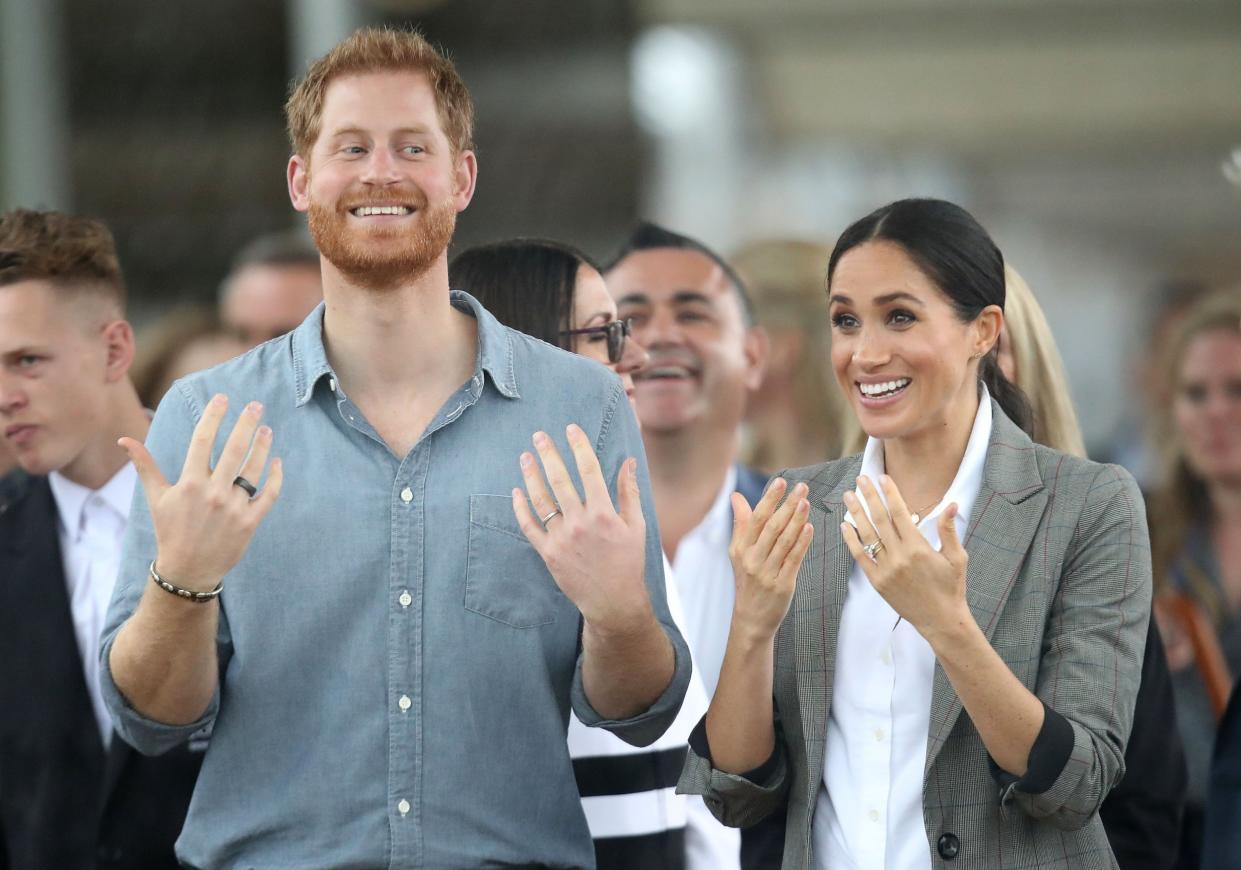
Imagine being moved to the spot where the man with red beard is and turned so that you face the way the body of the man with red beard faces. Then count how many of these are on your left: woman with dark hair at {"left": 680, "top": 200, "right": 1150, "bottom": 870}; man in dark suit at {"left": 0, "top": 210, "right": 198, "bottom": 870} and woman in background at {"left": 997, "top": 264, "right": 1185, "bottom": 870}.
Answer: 2

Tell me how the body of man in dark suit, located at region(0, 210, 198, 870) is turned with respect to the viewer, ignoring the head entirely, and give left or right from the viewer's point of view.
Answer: facing the viewer and to the left of the viewer

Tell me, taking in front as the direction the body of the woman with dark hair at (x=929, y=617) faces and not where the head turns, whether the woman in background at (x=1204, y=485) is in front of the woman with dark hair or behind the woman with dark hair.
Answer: behind

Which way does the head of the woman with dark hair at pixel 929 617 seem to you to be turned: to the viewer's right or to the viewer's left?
to the viewer's left

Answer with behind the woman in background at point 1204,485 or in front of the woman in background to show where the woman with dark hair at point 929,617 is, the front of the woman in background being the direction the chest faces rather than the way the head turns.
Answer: in front

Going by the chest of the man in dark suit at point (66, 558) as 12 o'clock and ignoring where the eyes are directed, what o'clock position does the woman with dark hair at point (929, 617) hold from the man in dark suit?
The woman with dark hair is roughly at 9 o'clock from the man in dark suit.

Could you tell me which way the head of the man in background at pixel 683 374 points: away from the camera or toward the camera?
toward the camera

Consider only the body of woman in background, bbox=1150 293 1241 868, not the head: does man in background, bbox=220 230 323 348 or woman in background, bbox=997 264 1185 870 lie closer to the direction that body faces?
the woman in background

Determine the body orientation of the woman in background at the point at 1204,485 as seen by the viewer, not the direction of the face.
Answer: toward the camera

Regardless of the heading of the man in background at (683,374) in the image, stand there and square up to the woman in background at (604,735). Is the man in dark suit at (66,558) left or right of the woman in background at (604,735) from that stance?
right

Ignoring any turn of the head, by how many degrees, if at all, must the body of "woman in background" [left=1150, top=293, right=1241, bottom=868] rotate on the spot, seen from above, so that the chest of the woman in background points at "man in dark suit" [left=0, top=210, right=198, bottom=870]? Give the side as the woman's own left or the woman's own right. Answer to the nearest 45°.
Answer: approximately 45° to the woman's own right

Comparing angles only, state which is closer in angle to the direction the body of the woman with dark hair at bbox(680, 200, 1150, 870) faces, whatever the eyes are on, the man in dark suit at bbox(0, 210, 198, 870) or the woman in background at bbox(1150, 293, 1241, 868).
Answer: the man in dark suit

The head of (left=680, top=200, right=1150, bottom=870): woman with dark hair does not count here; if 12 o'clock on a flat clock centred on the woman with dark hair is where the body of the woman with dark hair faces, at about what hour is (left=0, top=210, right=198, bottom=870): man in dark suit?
The man in dark suit is roughly at 2 o'clock from the woman with dark hair.

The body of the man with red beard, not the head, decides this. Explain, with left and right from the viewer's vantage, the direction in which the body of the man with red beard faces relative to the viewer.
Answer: facing the viewer

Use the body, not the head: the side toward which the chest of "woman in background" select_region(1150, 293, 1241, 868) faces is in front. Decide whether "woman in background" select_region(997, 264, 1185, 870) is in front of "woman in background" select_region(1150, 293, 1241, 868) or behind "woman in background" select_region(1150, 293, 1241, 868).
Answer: in front

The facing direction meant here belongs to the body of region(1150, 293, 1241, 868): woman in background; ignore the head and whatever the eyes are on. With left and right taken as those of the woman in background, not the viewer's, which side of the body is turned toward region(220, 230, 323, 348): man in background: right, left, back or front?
right
